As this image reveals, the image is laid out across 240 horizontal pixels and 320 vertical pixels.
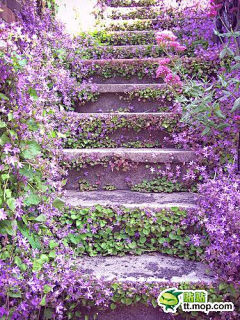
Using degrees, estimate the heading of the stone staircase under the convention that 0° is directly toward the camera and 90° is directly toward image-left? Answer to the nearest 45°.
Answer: approximately 0°
